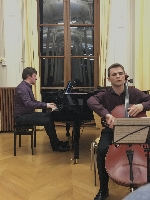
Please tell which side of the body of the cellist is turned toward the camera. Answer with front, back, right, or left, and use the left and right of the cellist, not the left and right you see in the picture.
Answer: front

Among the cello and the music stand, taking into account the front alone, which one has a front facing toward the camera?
the cello

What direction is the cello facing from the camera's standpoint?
toward the camera

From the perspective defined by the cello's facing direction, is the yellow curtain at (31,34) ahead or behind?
behind

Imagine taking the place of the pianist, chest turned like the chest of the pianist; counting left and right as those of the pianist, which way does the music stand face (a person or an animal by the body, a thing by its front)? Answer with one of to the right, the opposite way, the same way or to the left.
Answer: to the left

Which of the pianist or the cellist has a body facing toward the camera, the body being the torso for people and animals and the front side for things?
the cellist

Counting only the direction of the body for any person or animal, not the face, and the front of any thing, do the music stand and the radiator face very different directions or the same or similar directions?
very different directions

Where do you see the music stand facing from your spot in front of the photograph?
facing away from the viewer

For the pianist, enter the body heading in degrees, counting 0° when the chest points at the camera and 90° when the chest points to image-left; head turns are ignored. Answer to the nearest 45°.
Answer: approximately 270°

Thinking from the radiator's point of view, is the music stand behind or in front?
in front

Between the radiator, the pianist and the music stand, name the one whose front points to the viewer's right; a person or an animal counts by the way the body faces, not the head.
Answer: the pianist

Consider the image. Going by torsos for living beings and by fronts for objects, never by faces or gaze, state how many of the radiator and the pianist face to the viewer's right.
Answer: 1
